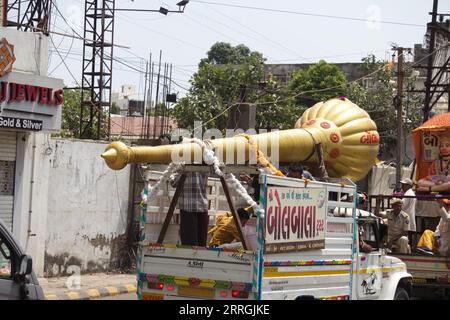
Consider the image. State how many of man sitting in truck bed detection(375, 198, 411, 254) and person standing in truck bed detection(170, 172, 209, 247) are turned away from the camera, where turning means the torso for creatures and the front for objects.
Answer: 1

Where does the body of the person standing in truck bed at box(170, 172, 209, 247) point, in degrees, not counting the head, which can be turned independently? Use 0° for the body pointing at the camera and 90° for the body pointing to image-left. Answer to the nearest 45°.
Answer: approximately 180°

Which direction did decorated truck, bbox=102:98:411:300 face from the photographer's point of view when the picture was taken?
facing away from the viewer and to the right of the viewer

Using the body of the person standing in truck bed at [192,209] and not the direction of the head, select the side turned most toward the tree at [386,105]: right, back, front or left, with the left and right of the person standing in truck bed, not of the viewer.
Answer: front

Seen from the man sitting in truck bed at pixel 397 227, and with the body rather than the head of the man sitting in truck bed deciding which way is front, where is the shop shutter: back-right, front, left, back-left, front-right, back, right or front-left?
right

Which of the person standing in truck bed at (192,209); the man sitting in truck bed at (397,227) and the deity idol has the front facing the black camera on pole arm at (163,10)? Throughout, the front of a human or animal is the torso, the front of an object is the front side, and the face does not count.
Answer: the person standing in truck bed

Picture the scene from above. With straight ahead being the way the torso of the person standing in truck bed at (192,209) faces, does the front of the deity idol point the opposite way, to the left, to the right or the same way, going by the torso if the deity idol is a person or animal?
the opposite way

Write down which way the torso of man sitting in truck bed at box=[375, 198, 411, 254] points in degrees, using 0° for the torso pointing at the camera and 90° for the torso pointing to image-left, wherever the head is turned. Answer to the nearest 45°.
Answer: approximately 0°

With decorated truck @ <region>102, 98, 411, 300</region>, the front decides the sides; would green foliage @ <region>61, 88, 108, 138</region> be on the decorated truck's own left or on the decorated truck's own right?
on the decorated truck's own left

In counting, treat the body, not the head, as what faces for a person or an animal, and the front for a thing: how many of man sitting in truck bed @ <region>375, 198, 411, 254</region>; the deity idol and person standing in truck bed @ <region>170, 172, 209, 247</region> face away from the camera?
1

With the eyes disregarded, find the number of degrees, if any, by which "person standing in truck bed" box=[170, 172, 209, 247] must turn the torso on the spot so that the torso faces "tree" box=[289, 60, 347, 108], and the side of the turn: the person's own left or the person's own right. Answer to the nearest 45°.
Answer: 0° — they already face it

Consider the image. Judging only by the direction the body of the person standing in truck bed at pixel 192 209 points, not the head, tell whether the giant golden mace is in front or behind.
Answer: in front

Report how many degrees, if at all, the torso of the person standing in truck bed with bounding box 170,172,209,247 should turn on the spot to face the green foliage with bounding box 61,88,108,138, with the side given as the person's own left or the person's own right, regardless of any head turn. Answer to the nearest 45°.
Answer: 0° — they already face it

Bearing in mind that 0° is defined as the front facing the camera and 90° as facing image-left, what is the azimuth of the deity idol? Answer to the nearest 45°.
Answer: approximately 0°
